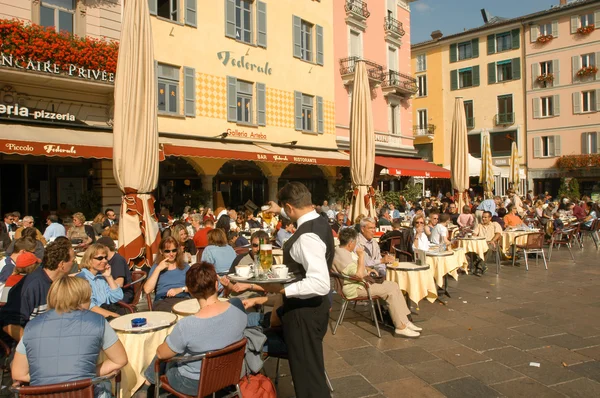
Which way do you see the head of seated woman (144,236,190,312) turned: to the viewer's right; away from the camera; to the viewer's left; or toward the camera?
toward the camera

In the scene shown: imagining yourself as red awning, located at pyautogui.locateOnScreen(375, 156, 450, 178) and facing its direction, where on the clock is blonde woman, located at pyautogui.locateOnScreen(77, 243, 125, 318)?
The blonde woman is roughly at 2 o'clock from the red awning.

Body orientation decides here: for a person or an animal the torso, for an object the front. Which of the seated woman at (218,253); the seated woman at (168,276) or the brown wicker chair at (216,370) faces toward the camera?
the seated woman at (168,276)

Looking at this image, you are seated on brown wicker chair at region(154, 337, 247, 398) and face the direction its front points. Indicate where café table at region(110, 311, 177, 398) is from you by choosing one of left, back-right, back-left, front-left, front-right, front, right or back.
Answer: front

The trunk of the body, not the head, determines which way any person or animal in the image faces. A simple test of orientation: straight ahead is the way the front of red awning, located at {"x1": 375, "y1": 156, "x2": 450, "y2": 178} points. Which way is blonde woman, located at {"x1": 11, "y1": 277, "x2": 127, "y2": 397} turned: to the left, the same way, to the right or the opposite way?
the opposite way

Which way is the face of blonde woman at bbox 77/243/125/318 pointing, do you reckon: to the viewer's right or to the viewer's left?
to the viewer's right

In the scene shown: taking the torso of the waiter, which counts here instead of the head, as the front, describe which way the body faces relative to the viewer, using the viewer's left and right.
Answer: facing to the left of the viewer

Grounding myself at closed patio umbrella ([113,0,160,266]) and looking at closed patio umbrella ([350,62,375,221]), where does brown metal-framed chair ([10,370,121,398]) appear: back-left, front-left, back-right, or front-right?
back-right

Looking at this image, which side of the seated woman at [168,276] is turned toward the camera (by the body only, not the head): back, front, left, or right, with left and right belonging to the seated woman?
front

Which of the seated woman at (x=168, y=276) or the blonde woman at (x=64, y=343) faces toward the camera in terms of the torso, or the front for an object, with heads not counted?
the seated woman

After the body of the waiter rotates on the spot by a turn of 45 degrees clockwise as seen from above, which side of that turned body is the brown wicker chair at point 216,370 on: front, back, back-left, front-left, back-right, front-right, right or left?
front-left

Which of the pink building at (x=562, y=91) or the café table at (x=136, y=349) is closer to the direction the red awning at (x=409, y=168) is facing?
the café table

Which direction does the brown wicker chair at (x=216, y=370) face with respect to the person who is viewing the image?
facing away from the viewer and to the left of the viewer

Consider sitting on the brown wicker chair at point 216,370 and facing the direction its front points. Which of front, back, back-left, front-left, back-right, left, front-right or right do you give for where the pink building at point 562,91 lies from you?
right

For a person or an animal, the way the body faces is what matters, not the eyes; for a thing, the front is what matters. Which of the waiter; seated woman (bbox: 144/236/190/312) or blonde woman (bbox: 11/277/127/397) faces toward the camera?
the seated woman
